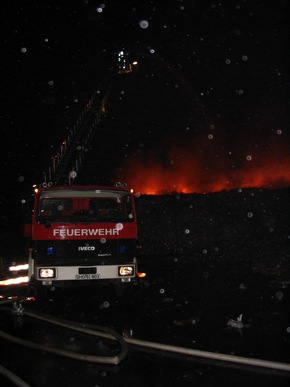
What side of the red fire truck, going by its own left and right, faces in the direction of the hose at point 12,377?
front

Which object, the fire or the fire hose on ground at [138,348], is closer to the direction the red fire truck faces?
the fire hose on ground

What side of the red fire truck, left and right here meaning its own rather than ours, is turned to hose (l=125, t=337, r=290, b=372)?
front

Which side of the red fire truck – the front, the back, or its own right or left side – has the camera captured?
front

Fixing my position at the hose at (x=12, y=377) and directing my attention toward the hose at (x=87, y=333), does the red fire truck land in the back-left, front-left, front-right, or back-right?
front-left

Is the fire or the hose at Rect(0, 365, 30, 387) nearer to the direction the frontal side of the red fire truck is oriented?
the hose

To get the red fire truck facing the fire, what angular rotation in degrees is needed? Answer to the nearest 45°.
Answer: approximately 180°

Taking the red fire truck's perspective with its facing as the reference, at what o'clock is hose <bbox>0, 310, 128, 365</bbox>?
The hose is roughly at 12 o'clock from the red fire truck.
